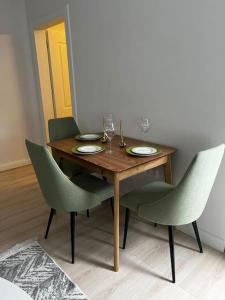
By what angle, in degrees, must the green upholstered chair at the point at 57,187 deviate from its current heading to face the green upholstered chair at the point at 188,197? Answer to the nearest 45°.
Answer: approximately 90° to its right

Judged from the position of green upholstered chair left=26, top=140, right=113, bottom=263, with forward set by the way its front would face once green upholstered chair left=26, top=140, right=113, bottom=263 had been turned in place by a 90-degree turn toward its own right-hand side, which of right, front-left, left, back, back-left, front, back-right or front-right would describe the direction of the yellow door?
back-left

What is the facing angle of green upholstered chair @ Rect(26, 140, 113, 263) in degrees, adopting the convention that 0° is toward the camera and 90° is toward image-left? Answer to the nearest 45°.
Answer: approximately 225°

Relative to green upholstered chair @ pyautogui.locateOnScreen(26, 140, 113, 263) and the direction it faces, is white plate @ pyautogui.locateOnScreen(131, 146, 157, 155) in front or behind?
in front

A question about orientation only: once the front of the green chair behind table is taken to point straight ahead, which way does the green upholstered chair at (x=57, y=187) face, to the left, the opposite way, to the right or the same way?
to the left

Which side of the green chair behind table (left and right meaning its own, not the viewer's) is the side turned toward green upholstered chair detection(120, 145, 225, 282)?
front

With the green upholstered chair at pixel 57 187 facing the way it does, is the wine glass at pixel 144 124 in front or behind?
in front

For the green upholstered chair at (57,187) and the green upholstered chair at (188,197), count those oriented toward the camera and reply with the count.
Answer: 0

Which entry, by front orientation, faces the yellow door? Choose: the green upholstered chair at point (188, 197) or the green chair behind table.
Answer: the green upholstered chair

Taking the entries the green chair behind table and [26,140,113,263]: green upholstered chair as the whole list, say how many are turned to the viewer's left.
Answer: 0

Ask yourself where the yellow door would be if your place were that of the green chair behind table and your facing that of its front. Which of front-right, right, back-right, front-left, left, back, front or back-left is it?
back-left

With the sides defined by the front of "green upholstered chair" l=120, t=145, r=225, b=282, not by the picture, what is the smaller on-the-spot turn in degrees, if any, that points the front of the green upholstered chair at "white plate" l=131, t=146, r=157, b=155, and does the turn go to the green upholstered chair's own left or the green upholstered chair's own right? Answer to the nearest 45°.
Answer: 0° — it already faces it

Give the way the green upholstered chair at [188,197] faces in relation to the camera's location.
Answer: facing away from the viewer and to the left of the viewer
